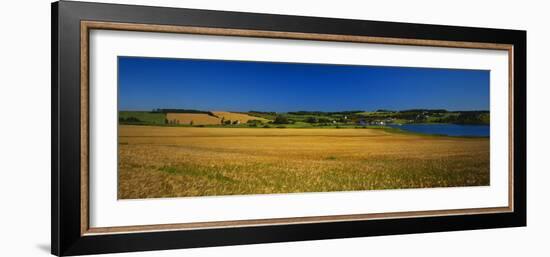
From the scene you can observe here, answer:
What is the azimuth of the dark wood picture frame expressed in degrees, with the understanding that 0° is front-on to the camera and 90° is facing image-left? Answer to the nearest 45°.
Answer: approximately 315°
